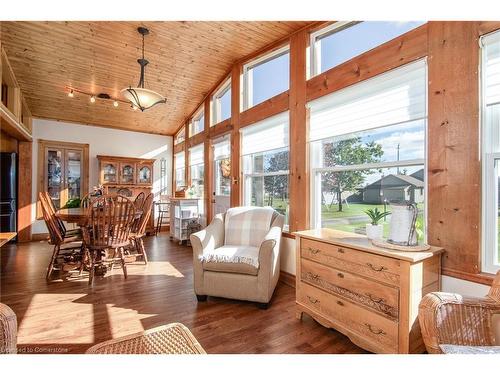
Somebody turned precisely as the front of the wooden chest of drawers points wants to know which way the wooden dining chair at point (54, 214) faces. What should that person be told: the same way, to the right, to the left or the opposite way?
the opposite way

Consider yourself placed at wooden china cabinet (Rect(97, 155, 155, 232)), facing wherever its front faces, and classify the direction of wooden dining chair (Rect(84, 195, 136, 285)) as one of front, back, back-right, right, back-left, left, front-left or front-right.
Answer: front

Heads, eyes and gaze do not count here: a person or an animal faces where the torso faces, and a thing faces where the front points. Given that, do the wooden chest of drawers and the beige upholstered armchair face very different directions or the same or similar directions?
same or similar directions

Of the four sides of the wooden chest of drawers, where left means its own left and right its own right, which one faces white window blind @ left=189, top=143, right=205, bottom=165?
right

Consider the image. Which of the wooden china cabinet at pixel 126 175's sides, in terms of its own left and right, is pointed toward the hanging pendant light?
front

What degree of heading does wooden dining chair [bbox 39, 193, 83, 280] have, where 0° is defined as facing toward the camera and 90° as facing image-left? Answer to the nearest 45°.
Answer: approximately 270°

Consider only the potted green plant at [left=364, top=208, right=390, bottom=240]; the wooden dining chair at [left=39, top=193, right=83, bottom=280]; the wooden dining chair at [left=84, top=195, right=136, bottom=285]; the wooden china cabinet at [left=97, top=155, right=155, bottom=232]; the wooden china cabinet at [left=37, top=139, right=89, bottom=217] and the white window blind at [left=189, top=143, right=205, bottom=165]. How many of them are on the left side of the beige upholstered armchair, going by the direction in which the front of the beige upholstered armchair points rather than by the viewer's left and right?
1

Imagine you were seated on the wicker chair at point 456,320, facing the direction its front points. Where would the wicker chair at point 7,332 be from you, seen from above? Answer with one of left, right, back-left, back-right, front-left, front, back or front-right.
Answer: front-left

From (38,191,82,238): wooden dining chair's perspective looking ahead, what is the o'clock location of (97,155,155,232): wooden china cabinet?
The wooden china cabinet is roughly at 10 o'clock from the wooden dining chair.

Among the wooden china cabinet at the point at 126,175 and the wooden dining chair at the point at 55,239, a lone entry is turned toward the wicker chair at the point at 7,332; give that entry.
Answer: the wooden china cabinet

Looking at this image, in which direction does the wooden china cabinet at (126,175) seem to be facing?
toward the camera

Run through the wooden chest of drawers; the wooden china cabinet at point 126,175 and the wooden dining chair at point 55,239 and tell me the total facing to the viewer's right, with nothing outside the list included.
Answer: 1

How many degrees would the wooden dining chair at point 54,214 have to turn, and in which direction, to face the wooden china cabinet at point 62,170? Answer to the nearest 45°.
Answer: approximately 90° to its left

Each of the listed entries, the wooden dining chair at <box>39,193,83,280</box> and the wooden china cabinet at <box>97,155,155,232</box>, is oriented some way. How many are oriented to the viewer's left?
0

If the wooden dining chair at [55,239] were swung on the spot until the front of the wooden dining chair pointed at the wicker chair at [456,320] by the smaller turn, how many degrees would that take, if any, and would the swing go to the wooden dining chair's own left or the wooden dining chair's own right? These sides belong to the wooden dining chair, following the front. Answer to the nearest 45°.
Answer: approximately 45° to the wooden dining chair's own right

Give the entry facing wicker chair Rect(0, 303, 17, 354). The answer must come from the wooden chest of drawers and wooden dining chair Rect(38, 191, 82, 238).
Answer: the wooden chest of drawers

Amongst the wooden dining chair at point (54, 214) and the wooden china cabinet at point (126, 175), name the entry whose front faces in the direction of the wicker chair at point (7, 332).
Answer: the wooden china cabinet
